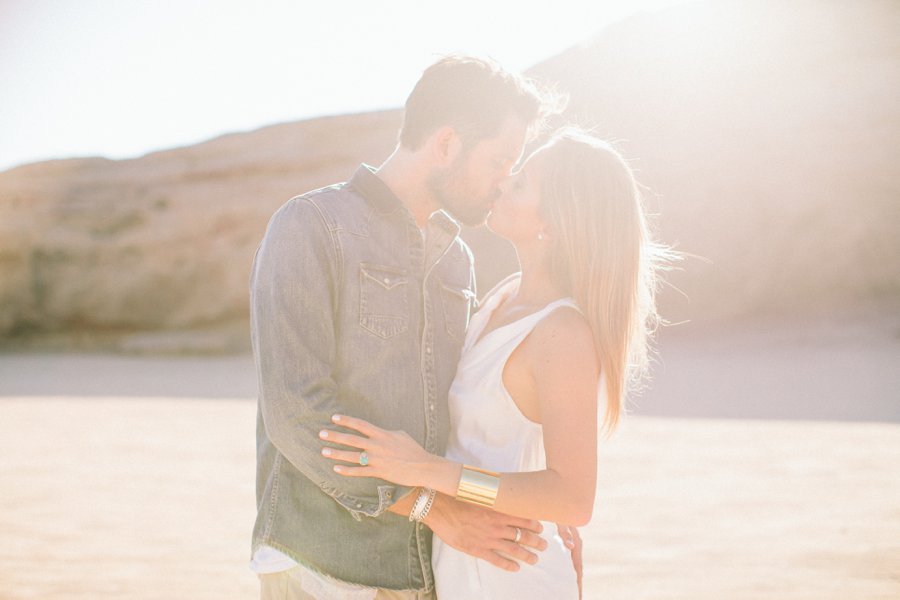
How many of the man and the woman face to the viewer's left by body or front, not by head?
1

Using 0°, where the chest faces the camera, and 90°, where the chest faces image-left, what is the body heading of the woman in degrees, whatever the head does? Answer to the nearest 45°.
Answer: approximately 90°

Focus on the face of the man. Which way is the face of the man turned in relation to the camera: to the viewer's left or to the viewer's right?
to the viewer's right

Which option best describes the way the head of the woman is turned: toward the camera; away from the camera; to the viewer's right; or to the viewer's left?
to the viewer's left

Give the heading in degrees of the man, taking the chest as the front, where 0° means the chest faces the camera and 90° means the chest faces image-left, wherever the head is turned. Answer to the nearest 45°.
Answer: approximately 315°
